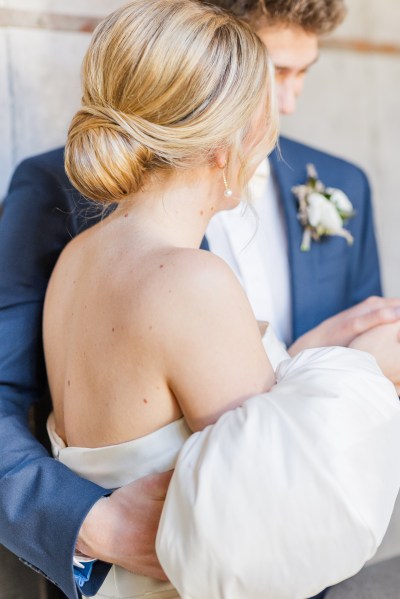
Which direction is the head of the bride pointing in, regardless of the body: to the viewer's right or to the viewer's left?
to the viewer's right

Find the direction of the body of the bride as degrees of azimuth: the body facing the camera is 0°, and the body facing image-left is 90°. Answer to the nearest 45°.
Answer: approximately 225°
